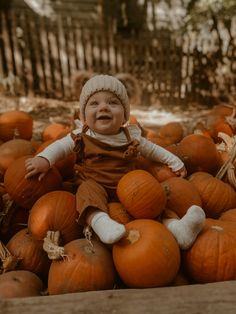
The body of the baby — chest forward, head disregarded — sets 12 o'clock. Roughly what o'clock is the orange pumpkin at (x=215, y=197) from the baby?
The orange pumpkin is roughly at 9 o'clock from the baby.

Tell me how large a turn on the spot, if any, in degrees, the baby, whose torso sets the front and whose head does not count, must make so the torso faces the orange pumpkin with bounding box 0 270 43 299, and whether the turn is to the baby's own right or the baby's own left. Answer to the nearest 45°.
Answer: approximately 45° to the baby's own right

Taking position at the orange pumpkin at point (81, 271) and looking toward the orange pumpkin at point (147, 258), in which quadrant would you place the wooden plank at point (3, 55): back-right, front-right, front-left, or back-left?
back-left

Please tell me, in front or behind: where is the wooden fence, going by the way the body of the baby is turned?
behind

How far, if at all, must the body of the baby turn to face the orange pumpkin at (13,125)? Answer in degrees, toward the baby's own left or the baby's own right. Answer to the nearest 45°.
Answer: approximately 135° to the baby's own right

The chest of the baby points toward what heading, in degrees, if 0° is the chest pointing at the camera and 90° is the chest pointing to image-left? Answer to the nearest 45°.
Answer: approximately 0°

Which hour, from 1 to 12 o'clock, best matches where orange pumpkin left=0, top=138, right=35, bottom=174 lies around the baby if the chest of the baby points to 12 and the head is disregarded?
The orange pumpkin is roughly at 4 o'clock from the baby.

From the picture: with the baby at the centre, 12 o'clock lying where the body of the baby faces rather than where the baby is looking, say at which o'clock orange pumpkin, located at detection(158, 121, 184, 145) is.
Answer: The orange pumpkin is roughly at 7 o'clock from the baby.
